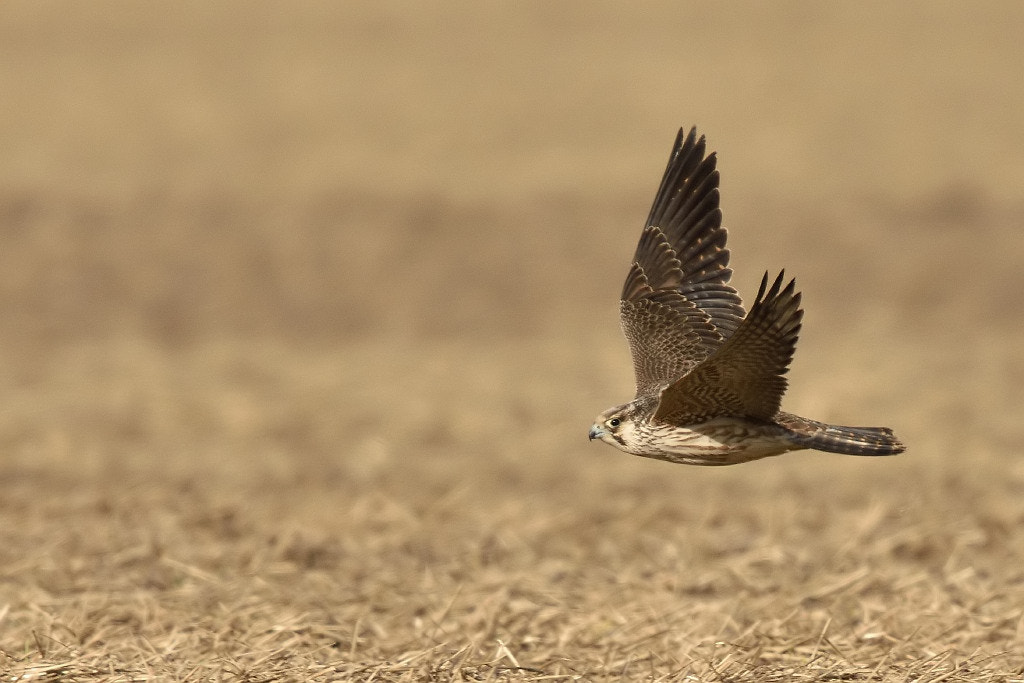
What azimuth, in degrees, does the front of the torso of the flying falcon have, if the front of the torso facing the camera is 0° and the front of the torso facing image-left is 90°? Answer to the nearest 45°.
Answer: approximately 90°
